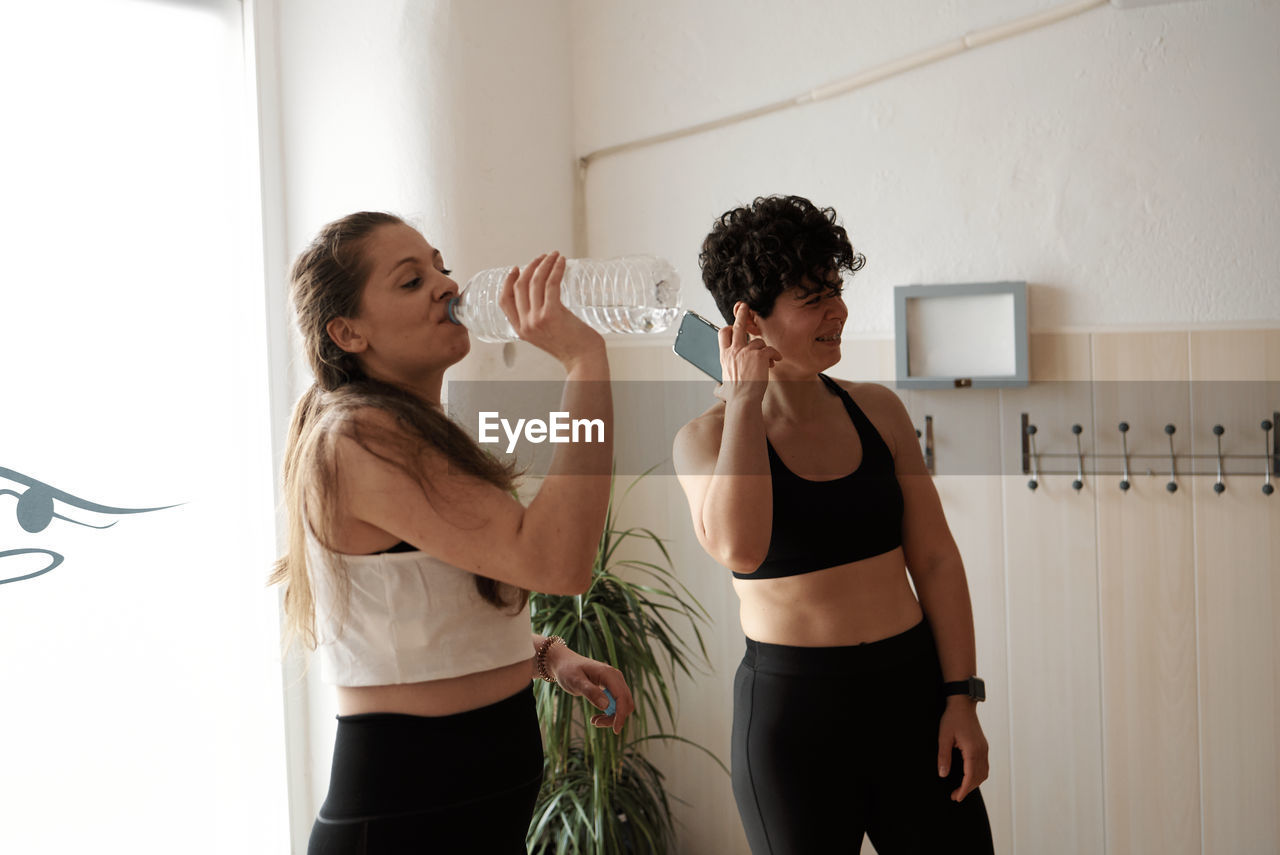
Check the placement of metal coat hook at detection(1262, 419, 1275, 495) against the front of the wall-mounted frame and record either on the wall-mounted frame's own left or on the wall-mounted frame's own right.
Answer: on the wall-mounted frame's own left

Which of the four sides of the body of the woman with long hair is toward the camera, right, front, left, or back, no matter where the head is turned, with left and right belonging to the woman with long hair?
right

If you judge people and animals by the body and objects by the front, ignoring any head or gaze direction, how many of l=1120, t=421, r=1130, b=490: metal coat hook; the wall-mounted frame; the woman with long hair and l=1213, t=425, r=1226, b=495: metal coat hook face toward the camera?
3

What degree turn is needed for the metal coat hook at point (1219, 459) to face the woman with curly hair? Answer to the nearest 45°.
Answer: approximately 45° to its right

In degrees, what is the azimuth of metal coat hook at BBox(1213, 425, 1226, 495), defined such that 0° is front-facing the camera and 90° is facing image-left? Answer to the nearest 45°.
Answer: approximately 0°

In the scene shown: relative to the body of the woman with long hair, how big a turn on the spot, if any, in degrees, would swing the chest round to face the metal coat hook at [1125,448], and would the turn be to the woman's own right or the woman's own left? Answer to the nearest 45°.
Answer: approximately 45° to the woman's own left
